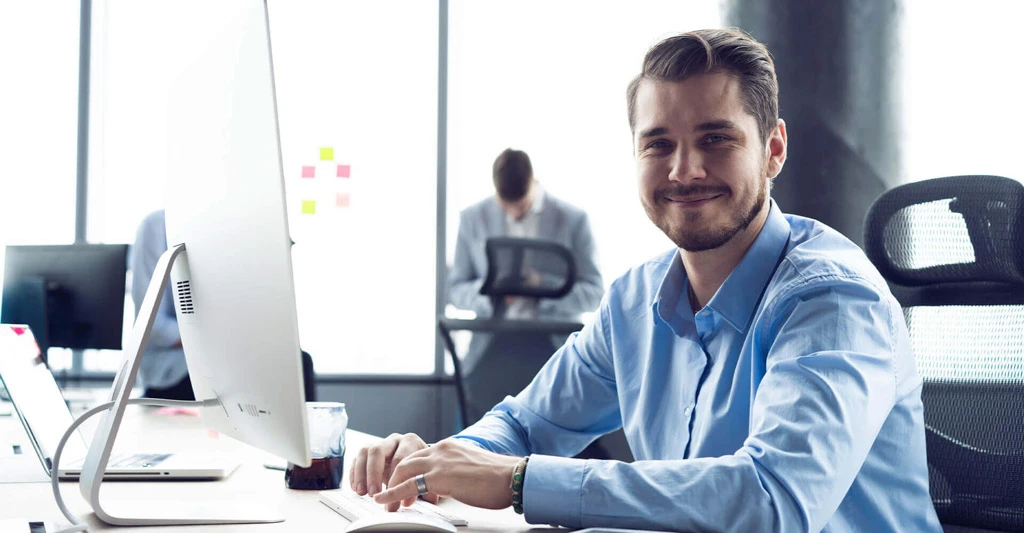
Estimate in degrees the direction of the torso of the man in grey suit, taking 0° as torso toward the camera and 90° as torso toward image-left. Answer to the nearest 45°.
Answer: approximately 0°

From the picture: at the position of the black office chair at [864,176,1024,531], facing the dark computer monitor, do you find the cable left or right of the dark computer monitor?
left

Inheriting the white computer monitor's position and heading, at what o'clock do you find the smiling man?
The smiling man is roughly at 12 o'clock from the white computer monitor.

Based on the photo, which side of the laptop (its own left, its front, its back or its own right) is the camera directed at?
right

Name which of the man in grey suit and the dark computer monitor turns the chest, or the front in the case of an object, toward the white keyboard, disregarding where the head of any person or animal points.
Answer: the man in grey suit

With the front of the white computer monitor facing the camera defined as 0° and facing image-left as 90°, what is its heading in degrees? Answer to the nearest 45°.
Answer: approximately 270°

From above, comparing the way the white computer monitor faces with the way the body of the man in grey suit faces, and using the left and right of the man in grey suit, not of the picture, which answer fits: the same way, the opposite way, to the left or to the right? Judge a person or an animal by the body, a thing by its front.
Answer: to the left

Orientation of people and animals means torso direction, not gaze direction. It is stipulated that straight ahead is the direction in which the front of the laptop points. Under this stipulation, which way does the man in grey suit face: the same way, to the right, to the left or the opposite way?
to the right

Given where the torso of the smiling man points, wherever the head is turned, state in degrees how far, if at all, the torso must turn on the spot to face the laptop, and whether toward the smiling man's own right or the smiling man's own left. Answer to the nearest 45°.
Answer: approximately 45° to the smiling man's own right
